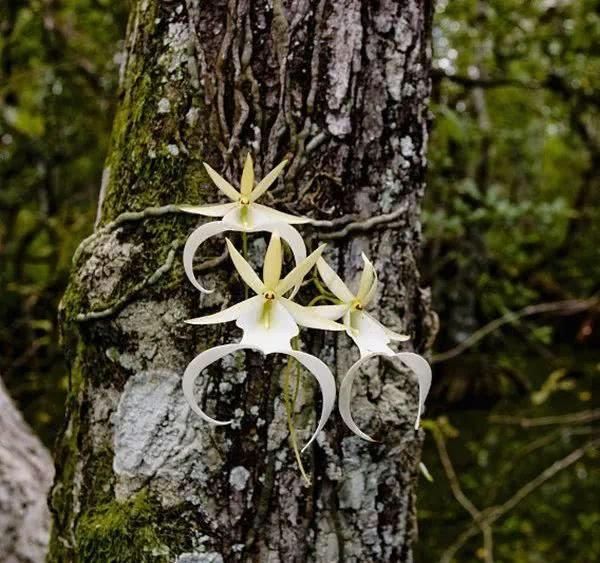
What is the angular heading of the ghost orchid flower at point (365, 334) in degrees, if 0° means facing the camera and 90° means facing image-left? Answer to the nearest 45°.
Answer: approximately 315°

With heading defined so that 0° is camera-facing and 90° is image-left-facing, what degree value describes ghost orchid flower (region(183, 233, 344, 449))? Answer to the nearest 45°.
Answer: approximately 0°

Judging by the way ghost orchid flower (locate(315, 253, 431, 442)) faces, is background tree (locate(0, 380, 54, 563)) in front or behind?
behind

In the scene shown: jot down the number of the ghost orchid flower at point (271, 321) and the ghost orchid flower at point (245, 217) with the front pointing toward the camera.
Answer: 2

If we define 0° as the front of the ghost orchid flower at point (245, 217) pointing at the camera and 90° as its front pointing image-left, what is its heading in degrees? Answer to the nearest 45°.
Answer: approximately 0°
